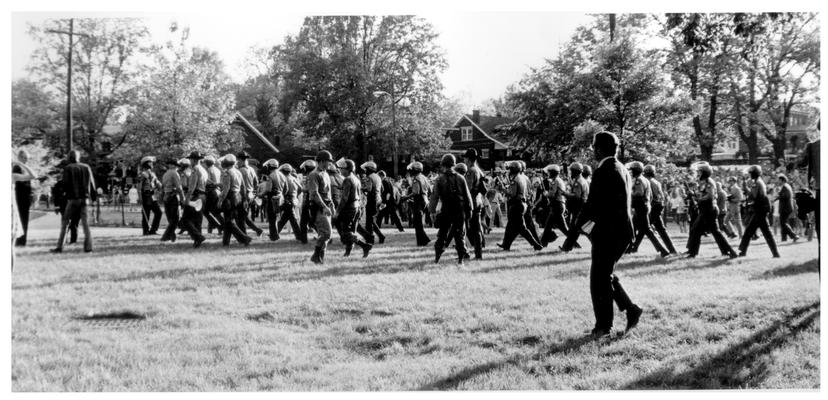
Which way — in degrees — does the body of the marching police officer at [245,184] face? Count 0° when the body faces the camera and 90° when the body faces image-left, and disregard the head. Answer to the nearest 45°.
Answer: approximately 90°

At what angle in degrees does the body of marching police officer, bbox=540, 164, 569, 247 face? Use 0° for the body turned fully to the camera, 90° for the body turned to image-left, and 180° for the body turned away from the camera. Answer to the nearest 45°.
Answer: approximately 90°

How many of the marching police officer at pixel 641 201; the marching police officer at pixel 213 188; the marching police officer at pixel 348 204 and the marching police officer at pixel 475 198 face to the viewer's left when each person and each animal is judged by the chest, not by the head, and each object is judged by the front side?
4

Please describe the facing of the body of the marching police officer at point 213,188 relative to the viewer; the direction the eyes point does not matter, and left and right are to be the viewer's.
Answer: facing to the left of the viewer

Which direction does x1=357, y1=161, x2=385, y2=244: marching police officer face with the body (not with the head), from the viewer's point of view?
to the viewer's left

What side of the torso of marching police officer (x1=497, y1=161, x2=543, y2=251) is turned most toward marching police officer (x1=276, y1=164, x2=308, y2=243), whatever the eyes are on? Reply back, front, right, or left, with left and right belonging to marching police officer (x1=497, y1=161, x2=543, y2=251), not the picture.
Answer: front
